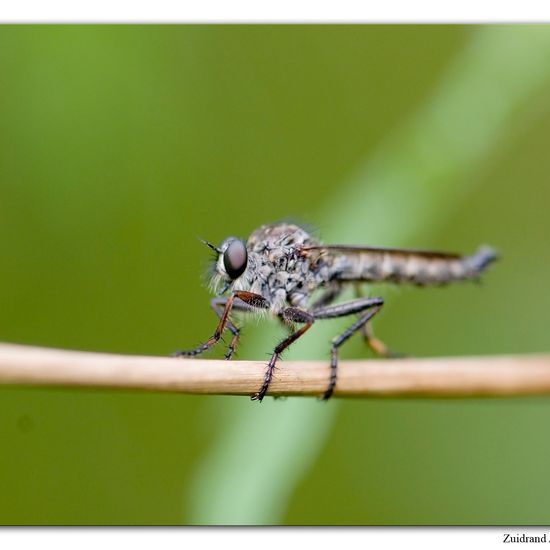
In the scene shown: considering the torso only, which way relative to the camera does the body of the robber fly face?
to the viewer's left
